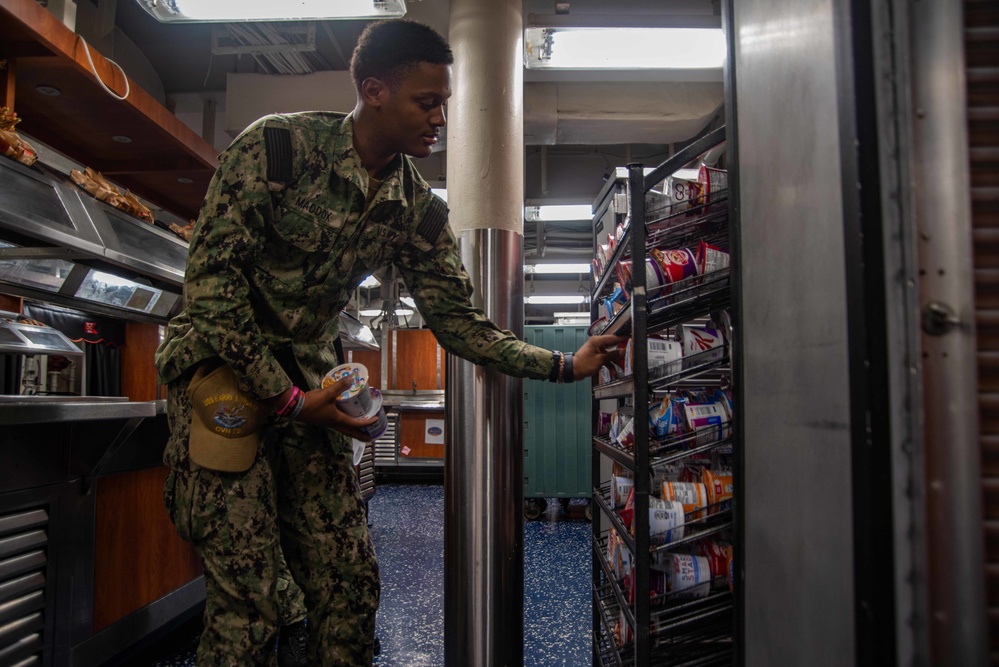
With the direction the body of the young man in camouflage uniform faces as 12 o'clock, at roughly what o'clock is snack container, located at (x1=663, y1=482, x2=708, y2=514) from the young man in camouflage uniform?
The snack container is roughly at 11 o'clock from the young man in camouflage uniform.

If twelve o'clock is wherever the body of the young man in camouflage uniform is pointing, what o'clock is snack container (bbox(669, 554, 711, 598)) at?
The snack container is roughly at 11 o'clock from the young man in camouflage uniform.

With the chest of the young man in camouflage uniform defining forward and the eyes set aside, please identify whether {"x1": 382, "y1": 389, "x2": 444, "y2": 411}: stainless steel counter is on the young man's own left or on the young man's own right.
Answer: on the young man's own left

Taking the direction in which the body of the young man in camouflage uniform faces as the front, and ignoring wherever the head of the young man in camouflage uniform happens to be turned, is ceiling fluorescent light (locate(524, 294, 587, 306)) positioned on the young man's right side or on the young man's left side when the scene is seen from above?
on the young man's left side

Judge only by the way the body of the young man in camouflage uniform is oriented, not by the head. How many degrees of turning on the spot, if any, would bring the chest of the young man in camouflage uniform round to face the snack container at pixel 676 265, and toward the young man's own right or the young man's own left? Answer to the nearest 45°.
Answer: approximately 45° to the young man's own left

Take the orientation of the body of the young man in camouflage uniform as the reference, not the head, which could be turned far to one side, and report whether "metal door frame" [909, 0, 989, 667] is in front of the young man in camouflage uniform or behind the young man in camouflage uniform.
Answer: in front

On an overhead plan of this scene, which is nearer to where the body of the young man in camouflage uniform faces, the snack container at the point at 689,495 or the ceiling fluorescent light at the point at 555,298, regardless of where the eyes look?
the snack container

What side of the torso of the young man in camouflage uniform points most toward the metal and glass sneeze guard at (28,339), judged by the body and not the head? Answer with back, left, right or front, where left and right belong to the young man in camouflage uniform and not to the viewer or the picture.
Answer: back

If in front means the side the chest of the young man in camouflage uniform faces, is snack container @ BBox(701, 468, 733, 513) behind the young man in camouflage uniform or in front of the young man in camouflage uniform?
in front

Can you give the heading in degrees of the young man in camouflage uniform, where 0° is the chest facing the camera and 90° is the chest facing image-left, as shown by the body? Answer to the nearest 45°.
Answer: approximately 315°

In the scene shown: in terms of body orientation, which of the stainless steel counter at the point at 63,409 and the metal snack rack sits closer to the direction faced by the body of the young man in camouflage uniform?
the metal snack rack

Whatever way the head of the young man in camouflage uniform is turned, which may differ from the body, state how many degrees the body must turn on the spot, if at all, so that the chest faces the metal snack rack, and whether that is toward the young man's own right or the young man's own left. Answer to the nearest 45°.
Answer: approximately 45° to the young man's own left

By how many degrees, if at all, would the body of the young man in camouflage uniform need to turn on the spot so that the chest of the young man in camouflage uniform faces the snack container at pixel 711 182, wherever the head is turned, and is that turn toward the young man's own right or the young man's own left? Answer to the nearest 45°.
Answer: approximately 45° to the young man's own left

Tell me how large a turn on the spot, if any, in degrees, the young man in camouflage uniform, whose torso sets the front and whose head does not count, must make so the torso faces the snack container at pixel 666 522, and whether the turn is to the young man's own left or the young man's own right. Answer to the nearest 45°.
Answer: approximately 45° to the young man's own left

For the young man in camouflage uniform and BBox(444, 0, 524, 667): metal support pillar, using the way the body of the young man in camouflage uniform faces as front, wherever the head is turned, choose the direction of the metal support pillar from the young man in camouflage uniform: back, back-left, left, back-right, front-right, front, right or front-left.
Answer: left
